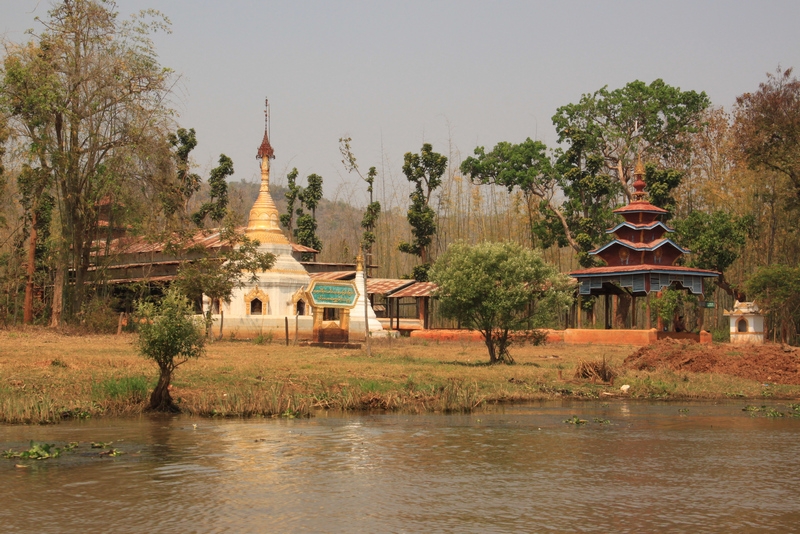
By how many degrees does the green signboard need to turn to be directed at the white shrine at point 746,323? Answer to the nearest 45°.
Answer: approximately 90° to its left

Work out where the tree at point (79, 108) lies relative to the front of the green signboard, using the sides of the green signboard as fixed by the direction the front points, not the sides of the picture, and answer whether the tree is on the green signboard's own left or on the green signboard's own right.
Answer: on the green signboard's own right

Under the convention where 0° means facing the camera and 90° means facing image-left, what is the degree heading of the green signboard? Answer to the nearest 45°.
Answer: approximately 0°

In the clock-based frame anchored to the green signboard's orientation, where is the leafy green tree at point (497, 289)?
The leafy green tree is roughly at 11 o'clock from the green signboard.

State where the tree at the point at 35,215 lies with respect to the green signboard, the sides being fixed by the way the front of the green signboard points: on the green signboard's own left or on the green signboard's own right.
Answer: on the green signboard's own right

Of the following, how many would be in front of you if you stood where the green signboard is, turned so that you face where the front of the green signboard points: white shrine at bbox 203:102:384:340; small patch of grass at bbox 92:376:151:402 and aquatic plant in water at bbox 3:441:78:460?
2

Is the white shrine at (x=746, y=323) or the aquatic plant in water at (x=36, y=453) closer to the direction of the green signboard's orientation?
the aquatic plant in water

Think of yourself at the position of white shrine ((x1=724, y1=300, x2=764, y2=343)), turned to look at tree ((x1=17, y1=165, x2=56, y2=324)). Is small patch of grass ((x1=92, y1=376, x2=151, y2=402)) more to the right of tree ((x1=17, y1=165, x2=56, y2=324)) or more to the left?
left

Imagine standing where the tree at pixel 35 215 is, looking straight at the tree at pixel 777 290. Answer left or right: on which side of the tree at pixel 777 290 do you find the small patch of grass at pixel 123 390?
right

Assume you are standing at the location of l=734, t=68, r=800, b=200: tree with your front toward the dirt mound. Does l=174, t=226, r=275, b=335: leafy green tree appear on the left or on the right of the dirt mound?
right
